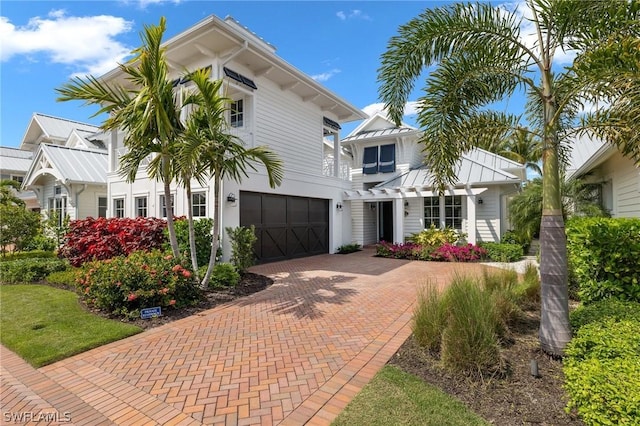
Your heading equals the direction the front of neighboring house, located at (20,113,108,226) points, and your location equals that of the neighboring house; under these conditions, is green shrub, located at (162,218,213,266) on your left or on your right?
on your left

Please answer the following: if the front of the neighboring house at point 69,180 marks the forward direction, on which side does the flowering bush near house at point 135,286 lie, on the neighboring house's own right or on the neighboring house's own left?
on the neighboring house's own left

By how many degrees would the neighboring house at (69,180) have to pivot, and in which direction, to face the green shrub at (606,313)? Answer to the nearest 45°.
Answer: approximately 45° to its left

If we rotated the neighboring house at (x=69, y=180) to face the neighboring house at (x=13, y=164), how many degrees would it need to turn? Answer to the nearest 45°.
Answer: approximately 135° to its right

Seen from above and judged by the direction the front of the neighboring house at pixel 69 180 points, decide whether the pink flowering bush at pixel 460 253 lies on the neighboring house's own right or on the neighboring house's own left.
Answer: on the neighboring house's own left

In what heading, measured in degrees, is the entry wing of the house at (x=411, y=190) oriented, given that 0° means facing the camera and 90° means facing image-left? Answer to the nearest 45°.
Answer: approximately 0°

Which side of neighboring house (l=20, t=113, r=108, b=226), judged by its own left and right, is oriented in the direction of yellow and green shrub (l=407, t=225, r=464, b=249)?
left
